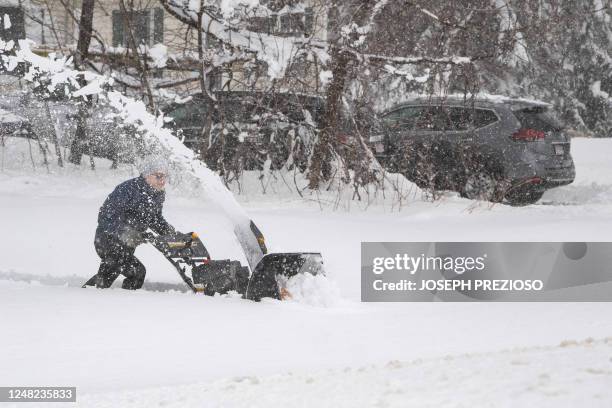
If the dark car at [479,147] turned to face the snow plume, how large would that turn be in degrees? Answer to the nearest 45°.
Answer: approximately 90° to its left

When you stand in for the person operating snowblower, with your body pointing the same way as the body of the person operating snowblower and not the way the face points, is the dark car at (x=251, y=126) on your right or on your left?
on your left

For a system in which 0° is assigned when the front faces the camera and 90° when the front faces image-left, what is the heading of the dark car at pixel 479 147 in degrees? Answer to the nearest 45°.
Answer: approximately 135°

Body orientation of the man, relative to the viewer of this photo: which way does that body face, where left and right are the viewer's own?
facing to the right of the viewer

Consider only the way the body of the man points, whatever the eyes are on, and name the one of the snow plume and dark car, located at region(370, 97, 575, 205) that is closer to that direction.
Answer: the dark car

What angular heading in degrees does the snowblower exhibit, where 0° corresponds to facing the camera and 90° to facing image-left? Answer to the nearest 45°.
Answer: approximately 270°

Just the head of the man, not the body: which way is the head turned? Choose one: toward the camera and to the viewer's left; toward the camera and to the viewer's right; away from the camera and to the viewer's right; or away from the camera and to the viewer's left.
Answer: toward the camera and to the viewer's right

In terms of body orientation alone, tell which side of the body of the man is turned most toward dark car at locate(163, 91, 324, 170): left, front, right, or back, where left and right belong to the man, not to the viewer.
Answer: left
